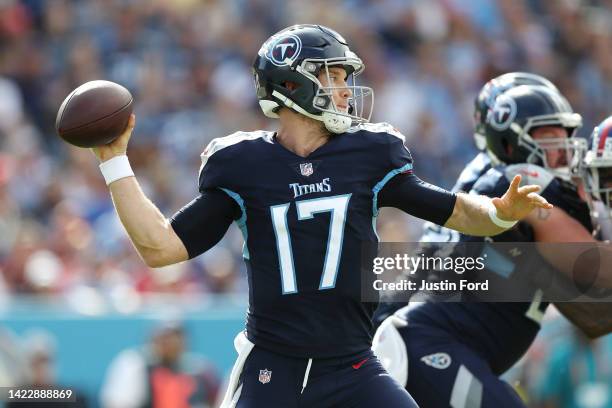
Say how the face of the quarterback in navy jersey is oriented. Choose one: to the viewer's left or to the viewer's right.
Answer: to the viewer's right

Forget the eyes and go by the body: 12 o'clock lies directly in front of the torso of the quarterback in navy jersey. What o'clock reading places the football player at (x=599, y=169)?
The football player is roughly at 8 o'clock from the quarterback in navy jersey.

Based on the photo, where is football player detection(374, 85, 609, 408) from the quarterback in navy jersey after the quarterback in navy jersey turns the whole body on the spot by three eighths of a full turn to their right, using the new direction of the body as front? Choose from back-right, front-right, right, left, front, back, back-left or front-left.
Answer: right

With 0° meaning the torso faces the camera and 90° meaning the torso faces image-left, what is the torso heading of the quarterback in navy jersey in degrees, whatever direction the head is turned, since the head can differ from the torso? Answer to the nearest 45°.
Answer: approximately 0°
